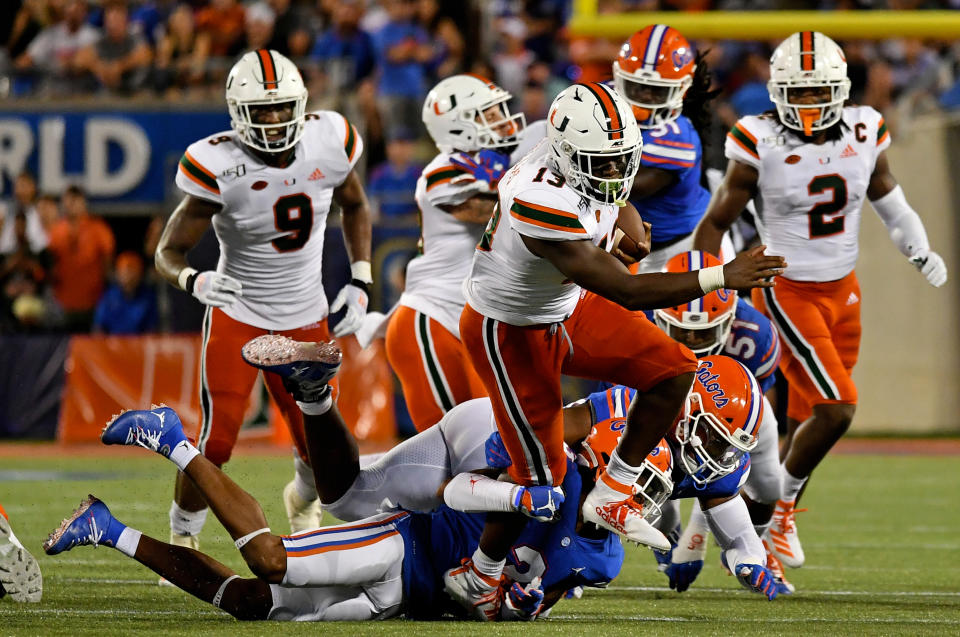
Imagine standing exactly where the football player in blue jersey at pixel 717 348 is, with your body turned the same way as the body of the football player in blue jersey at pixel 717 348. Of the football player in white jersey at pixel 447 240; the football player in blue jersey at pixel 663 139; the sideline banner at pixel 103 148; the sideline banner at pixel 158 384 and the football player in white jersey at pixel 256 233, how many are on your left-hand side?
0

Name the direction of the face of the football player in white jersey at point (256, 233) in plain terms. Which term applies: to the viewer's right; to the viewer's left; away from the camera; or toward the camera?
toward the camera

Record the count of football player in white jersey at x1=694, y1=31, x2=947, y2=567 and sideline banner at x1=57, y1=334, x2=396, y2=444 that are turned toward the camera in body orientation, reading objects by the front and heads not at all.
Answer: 2

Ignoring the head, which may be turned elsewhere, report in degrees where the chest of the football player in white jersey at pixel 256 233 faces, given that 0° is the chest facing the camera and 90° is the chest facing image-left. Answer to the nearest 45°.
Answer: approximately 0°

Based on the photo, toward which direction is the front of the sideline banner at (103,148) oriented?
toward the camera

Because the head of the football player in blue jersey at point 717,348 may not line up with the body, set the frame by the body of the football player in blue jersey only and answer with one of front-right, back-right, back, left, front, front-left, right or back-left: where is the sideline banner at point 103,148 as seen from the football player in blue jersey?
right

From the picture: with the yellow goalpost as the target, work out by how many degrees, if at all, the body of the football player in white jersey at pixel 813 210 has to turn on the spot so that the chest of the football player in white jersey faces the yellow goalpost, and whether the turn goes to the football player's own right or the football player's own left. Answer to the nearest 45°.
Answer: approximately 180°

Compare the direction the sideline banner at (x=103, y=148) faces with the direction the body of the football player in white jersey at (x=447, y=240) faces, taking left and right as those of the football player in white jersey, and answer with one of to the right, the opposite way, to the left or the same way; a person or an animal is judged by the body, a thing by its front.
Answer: to the right

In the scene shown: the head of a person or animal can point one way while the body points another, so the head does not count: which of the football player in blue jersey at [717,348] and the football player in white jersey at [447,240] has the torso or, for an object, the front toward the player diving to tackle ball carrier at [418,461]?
the football player in blue jersey

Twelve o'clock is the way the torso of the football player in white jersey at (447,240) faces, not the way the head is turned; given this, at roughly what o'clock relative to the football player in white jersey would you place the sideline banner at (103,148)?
The sideline banner is roughly at 8 o'clock from the football player in white jersey.

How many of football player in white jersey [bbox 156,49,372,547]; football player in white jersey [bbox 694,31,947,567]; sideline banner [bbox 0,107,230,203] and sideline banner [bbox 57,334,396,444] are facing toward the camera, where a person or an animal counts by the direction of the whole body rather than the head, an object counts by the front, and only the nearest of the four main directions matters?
4

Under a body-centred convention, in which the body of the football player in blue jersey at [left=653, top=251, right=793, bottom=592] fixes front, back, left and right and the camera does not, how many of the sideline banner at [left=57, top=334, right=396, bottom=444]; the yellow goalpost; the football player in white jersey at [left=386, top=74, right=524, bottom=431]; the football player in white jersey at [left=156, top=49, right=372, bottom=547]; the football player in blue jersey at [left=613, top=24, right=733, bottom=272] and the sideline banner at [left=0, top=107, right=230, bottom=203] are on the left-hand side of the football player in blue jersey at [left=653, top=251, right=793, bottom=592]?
0

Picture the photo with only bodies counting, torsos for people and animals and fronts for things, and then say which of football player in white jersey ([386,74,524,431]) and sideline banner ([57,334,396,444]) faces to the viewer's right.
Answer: the football player in white jersey

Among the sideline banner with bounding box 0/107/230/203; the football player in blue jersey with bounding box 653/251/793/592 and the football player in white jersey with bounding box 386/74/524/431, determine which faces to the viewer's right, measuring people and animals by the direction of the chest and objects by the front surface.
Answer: the football player in white jersey

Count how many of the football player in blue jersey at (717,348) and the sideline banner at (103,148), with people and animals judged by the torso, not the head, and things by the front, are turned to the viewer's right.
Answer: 0
